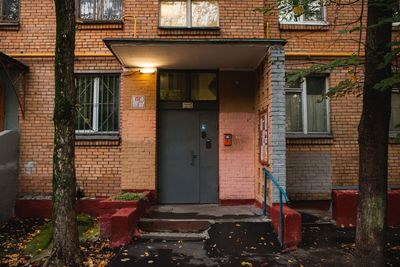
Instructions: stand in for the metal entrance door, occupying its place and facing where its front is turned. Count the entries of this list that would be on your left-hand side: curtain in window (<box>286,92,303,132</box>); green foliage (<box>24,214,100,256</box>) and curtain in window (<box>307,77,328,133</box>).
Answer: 2

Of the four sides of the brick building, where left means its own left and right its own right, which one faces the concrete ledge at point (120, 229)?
front

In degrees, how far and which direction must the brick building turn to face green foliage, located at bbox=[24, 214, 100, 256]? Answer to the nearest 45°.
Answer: approximately 45° to its right

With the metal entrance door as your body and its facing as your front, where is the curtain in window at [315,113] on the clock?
The curtain in window is roughly at 9 o'clock from the metal entrance door.

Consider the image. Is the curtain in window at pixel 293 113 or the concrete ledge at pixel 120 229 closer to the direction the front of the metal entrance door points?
the concrete ledge

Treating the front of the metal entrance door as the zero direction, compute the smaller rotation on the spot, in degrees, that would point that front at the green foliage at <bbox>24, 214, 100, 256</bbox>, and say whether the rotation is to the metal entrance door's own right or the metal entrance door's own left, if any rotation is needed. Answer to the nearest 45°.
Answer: approximately 45° to the metal entrance door's own right

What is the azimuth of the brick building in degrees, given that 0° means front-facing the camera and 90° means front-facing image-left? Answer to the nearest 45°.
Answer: approximately 0°

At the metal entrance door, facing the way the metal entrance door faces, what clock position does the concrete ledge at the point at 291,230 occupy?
The concrete ledge is roughly at 11 o'clock from the metal entrance door.

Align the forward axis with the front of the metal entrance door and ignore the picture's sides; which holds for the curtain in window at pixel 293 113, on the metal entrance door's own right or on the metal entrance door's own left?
on the metal entrance door's own left
